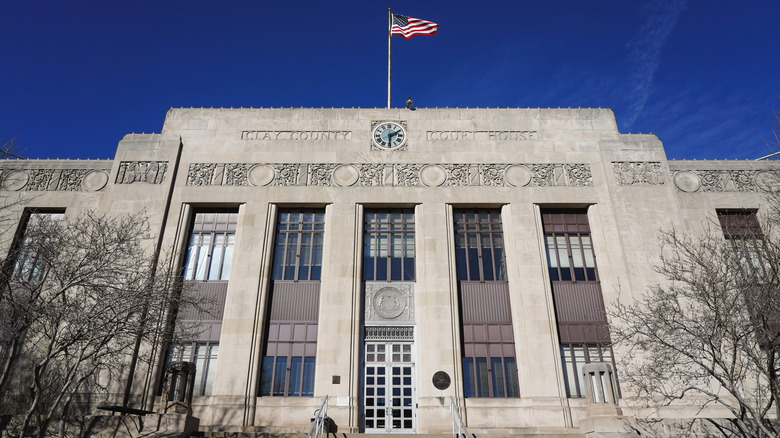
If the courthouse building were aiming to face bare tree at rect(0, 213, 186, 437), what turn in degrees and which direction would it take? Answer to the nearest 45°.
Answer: approximately 45° to its right

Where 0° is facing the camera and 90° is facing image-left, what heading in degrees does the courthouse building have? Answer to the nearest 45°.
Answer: approximately 0°
